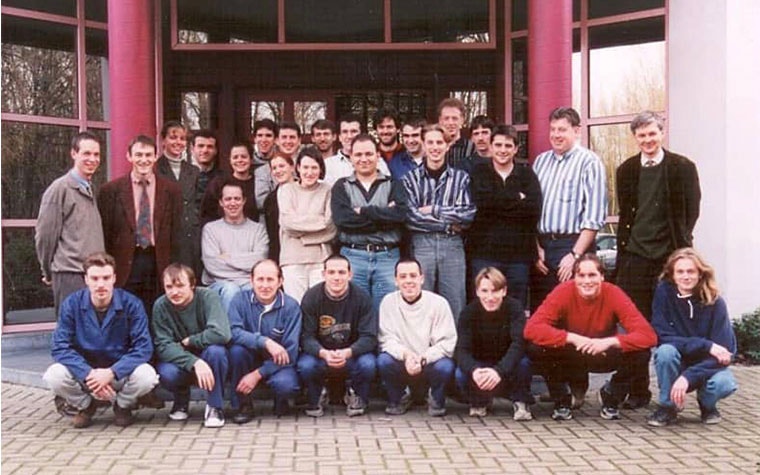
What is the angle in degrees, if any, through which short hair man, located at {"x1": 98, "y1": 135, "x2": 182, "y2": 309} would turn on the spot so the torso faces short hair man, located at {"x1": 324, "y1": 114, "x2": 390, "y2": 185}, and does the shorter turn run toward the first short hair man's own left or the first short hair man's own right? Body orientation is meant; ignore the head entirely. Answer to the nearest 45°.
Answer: approximately 90° to the first short hair man's own left

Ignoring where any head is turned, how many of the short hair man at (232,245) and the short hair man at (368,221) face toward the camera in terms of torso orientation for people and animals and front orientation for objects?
2

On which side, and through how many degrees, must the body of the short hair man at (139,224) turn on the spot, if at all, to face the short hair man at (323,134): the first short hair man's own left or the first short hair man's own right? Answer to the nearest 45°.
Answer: approximately 90° to the first short hair man's own left

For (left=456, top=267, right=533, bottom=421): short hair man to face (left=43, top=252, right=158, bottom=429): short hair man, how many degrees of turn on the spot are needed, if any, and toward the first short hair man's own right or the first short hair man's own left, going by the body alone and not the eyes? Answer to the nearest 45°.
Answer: approximately 90° to the first short hair man's own right

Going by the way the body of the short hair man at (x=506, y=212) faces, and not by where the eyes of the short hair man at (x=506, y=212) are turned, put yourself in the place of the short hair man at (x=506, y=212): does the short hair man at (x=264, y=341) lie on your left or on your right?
on your right

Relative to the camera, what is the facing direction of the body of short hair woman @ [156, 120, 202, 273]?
toward the camera

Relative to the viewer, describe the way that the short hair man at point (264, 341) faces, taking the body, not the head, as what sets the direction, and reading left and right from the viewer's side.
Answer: facing the viewer

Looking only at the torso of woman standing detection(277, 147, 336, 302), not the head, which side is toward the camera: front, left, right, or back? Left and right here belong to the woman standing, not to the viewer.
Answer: front

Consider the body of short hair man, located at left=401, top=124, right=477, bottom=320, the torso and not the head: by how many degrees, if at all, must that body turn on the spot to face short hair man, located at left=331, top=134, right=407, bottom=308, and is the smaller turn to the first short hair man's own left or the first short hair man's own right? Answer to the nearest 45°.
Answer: approximately 90° to the first short hair man's own right

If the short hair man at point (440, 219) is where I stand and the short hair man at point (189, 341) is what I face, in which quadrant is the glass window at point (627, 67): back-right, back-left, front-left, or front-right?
back-right

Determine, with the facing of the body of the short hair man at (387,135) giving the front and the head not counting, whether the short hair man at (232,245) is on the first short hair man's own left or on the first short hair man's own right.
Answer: on the first short hair man's own right

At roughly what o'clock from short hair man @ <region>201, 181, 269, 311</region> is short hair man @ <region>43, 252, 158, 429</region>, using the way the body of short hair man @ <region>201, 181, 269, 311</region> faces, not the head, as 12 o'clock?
short hair man @ <region>43, 252, 158, 429</region> is roughly at 2 o'clock from short hair man @ <region>201, 181, 269, 311</region>.
